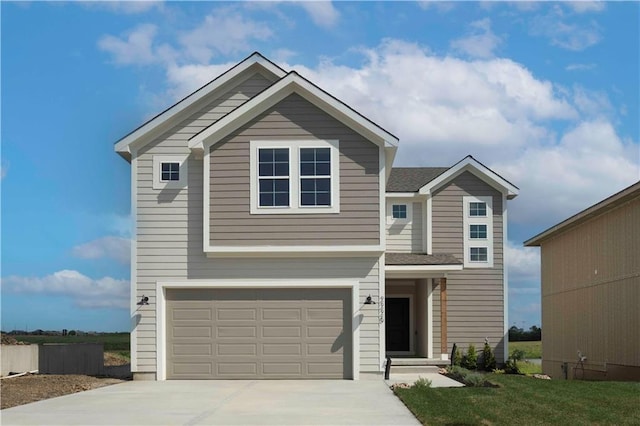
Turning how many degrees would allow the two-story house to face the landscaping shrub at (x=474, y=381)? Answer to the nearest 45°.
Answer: approximately 45° to its left

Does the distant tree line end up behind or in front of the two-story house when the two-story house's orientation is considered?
behind

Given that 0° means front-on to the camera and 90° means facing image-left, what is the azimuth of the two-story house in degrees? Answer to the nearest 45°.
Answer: approximately 0°
